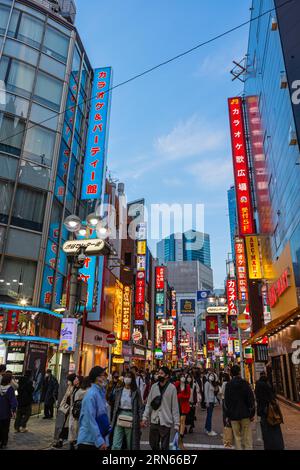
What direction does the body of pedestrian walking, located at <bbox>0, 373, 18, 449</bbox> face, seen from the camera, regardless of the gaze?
away from the camera

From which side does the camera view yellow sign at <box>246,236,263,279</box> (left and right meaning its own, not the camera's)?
front

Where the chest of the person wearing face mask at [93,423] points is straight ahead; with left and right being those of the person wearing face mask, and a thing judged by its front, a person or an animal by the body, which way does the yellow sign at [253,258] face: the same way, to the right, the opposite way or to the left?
to the right

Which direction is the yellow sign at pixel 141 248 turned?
toward the camera

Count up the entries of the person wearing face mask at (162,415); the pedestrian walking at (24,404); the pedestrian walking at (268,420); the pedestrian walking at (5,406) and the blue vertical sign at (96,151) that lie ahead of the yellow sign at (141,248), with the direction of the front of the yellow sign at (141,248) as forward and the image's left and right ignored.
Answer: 5

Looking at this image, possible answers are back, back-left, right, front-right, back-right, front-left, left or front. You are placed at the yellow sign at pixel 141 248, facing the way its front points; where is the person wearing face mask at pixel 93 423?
front

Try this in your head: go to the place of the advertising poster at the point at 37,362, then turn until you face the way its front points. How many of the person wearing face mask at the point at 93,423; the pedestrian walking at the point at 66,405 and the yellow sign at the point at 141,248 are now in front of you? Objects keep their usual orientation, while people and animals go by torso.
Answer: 2

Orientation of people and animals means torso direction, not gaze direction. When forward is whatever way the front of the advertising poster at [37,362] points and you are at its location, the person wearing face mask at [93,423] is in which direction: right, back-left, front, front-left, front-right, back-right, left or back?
front

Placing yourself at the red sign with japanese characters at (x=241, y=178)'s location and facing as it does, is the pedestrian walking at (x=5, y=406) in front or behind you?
in front

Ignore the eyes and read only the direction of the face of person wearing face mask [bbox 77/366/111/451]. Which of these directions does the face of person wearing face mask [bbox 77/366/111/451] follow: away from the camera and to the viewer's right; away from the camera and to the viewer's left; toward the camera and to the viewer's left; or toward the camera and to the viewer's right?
toward the camera and to the viewer's right
